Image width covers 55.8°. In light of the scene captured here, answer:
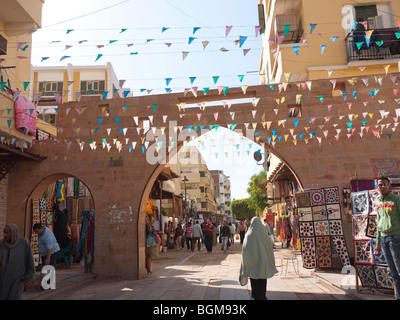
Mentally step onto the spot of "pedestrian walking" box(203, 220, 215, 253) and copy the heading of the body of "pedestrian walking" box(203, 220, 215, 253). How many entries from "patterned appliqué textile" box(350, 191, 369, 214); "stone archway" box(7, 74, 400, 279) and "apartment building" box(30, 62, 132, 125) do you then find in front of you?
2

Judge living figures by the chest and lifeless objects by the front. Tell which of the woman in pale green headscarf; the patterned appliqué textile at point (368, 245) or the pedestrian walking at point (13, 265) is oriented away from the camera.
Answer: the woman in pale green headscarf

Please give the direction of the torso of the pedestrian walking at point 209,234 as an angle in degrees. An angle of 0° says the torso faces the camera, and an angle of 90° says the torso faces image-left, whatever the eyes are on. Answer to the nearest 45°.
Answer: approximately 0°

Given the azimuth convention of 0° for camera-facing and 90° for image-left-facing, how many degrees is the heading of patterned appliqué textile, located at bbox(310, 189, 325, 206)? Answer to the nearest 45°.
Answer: approximately 0°

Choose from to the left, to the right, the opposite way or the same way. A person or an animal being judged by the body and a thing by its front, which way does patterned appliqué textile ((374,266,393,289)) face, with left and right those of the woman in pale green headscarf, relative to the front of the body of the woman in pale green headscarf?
the opposite way

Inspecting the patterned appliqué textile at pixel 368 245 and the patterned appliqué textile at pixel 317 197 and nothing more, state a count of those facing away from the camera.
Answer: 0

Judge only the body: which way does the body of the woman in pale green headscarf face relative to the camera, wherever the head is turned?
away from the camera
